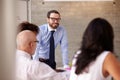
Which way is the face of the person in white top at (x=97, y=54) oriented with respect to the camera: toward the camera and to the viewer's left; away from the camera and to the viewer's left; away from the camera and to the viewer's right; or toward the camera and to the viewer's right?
away from the camera and to the viewer's left

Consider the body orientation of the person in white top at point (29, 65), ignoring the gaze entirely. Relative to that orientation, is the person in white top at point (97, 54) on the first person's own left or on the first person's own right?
on the first person's own right

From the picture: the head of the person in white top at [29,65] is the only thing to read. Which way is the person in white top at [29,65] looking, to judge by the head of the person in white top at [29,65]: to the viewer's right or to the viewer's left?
to the viewer's right

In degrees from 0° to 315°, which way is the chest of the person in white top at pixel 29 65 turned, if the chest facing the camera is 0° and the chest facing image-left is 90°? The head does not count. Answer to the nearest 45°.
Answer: approximately 225°
